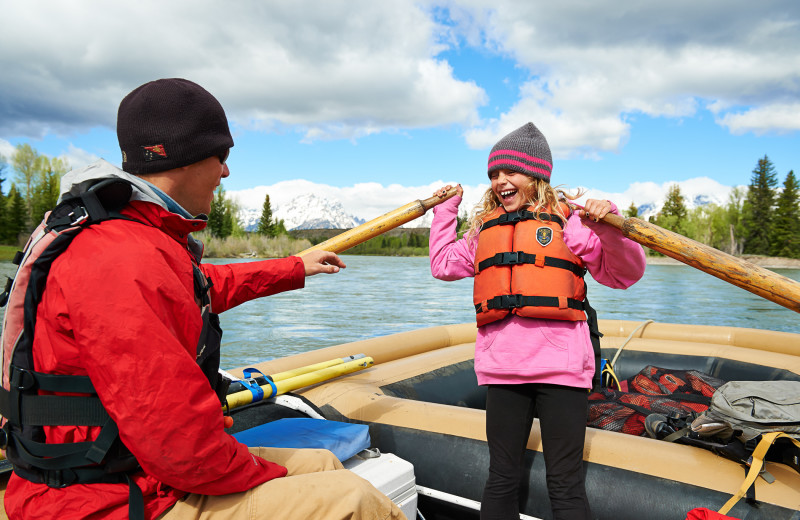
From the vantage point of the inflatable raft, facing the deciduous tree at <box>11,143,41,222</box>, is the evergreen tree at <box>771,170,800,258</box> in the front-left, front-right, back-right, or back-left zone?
front-right

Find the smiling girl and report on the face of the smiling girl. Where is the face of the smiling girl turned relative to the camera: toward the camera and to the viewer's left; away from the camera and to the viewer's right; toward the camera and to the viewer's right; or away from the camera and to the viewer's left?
toward the camera and to the viewer's left

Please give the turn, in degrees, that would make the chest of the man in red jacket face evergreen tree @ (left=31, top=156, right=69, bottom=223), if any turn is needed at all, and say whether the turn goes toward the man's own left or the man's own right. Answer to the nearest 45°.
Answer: approximately 90° to the man's own left

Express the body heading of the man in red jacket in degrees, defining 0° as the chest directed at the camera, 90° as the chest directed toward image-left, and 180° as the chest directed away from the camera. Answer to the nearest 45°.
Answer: approximately 270°

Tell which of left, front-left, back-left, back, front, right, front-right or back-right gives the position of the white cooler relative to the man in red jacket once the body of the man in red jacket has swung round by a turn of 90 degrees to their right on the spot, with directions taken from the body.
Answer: back-left

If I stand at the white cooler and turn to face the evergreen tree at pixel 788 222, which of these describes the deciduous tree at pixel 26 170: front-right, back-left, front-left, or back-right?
front-left

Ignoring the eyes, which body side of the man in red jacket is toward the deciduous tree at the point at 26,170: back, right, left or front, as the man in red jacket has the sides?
left

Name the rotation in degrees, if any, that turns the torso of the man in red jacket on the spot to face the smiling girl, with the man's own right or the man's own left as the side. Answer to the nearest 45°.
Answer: approximately 45° to the man's own left

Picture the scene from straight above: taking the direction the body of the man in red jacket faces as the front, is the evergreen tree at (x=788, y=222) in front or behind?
in front
